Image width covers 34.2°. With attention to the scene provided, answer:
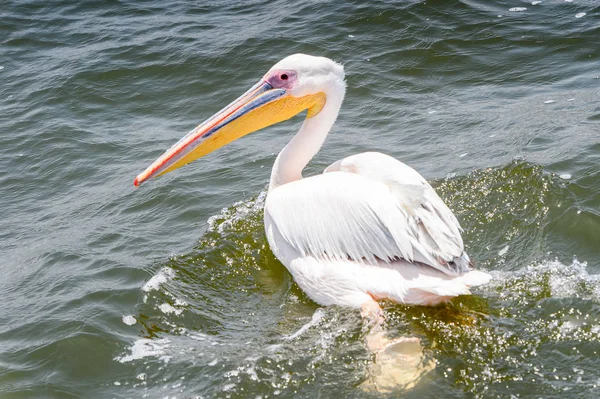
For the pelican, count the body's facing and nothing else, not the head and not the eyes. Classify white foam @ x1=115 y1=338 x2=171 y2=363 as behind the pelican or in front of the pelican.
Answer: in front

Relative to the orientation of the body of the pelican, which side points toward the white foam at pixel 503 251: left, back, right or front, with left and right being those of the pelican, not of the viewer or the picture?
back

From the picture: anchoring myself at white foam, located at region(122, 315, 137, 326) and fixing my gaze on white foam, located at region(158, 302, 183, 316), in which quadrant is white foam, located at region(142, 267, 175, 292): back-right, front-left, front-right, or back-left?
front-left

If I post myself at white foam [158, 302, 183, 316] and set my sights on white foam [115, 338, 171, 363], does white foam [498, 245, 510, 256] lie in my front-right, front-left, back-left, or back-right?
back-left

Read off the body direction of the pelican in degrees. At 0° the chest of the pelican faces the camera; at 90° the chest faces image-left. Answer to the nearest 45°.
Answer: approximately 90°

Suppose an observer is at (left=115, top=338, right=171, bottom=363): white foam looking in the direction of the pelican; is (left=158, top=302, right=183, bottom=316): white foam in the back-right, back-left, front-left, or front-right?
front-left
